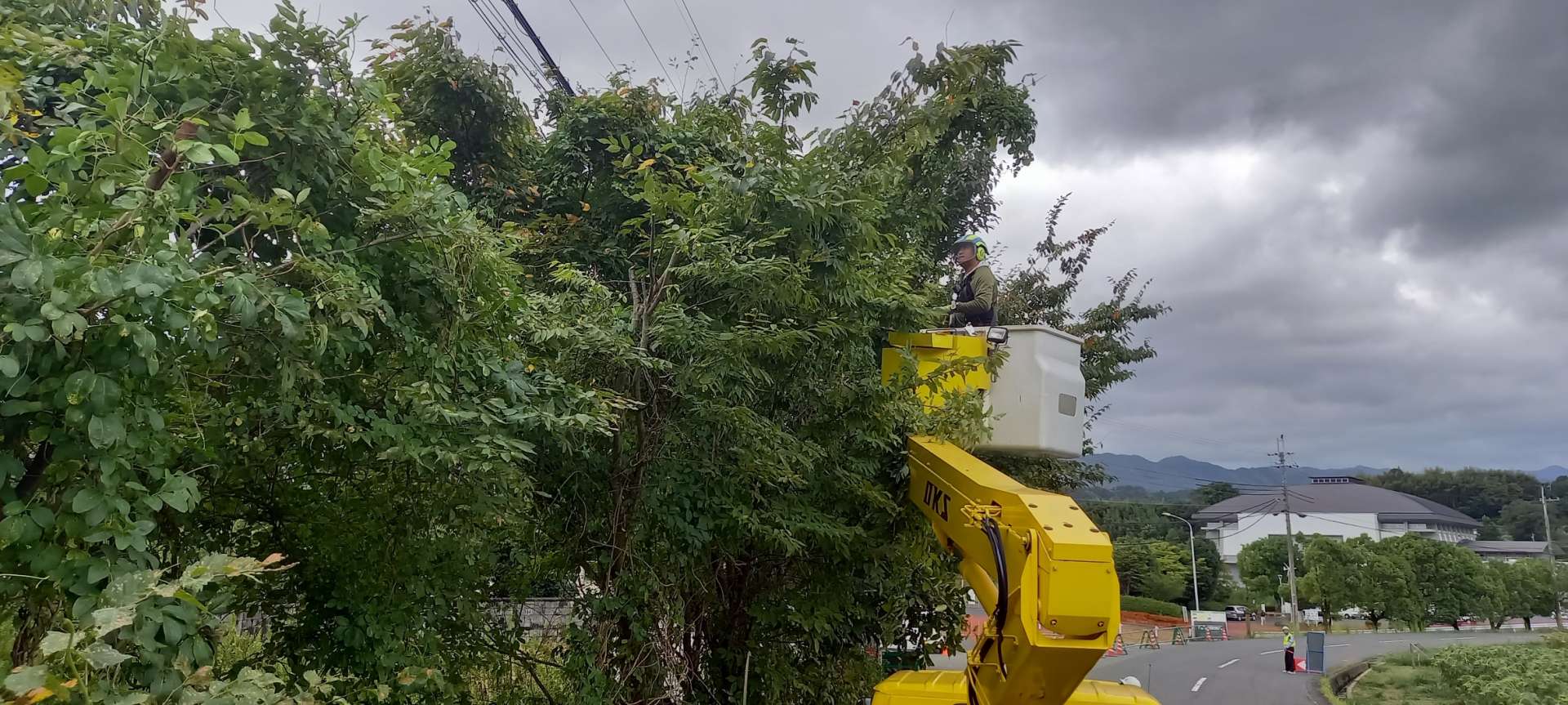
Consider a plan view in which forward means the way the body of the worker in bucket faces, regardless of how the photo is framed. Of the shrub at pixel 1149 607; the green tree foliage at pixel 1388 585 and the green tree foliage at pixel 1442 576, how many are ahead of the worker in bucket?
0

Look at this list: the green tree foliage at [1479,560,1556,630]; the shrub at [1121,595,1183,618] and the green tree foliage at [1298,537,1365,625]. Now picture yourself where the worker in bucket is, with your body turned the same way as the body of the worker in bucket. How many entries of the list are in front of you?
0

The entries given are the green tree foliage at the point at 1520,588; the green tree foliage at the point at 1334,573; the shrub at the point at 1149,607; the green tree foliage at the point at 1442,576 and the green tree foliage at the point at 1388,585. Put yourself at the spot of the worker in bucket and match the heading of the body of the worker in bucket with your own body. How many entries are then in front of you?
0

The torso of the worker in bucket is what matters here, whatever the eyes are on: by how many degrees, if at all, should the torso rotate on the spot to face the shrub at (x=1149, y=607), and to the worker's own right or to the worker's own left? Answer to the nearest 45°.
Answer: approximately 135° to the worker's own right

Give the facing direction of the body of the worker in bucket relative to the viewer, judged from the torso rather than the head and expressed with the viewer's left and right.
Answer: facing the viewer and to the left of the viewer

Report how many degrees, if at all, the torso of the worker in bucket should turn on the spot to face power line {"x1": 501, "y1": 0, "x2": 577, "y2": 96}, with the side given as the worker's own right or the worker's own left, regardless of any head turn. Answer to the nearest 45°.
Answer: approximately 45° to the worker's own right

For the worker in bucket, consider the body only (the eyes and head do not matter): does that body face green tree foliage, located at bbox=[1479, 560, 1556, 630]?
no

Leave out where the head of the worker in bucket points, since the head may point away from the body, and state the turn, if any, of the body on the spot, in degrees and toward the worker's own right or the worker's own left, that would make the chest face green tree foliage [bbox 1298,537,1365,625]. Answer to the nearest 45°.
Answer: approximately 135° to the worker's own right
